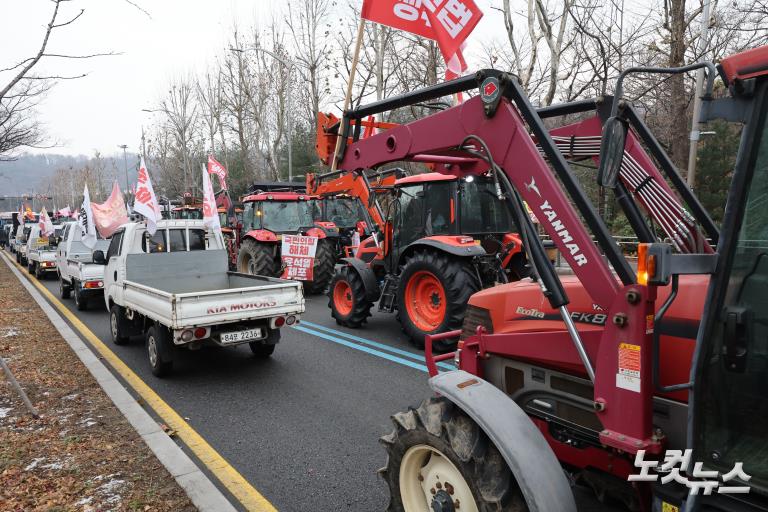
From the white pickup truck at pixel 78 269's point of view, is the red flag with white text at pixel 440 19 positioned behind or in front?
behind

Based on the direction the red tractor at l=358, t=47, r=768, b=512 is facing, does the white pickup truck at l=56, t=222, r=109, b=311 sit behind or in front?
in front

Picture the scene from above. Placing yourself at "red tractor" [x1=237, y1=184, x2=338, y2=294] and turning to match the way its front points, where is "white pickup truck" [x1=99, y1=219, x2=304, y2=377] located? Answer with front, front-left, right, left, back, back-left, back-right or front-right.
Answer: back-left

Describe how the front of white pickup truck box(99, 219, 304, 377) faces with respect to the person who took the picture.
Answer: facing away from the viewer and to the left of the viewer

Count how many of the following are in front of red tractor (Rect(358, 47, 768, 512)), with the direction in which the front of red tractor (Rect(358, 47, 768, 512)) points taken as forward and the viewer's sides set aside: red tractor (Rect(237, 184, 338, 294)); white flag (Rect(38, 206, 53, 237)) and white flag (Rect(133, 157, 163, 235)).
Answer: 3

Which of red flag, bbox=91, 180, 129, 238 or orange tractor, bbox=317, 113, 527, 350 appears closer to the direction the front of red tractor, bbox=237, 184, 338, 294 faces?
the red flag

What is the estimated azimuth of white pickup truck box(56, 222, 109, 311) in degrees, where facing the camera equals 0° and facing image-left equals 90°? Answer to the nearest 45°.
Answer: approximately 135°

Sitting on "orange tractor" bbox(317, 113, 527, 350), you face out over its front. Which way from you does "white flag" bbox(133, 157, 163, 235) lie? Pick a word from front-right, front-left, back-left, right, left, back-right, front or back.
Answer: front-left

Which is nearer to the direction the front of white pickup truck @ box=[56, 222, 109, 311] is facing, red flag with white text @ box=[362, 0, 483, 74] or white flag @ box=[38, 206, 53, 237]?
the white flag

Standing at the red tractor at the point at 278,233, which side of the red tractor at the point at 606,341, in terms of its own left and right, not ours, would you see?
front

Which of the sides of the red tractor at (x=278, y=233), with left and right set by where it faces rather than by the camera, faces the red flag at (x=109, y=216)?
left
